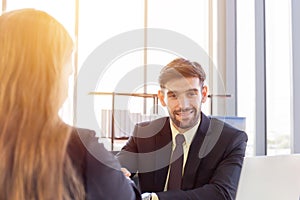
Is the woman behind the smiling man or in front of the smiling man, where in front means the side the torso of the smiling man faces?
in front

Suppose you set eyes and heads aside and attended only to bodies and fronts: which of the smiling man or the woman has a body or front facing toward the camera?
the smiling man

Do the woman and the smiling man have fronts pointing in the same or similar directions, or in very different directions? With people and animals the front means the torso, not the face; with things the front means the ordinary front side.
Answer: very different directions

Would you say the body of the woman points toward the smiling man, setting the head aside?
yes

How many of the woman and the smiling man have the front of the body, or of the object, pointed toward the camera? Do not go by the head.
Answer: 1

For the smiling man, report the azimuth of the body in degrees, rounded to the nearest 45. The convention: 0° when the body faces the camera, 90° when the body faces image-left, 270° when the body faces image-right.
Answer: approximately 0°

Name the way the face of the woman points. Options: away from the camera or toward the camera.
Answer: away from the camera

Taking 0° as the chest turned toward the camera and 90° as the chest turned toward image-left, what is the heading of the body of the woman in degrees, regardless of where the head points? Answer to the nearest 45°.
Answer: approximately 225°
